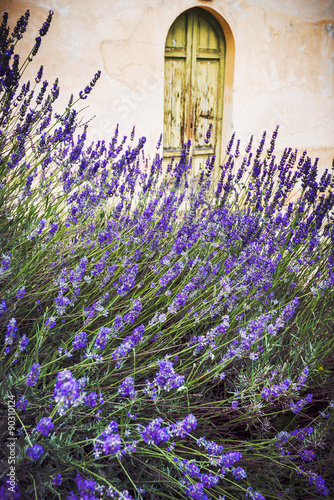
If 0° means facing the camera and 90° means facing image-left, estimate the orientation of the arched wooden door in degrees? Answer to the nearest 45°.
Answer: approximately 0°
